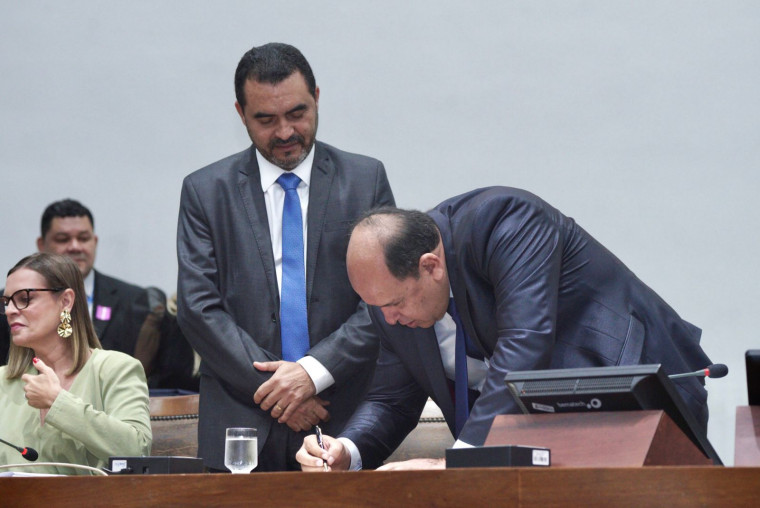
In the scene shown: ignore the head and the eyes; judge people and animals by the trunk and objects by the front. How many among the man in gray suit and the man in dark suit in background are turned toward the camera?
2

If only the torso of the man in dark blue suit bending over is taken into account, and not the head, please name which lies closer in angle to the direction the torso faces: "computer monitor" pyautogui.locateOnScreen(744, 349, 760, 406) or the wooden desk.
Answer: the wooden desk

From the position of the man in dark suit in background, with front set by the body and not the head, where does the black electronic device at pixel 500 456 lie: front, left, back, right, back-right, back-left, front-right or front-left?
front

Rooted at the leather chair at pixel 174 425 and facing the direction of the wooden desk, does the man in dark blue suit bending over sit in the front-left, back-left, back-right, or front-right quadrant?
front-left

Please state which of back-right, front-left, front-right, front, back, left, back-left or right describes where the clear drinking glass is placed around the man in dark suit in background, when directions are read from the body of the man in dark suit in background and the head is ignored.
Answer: front

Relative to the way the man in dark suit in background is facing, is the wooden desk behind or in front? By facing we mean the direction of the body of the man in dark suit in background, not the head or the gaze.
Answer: in front

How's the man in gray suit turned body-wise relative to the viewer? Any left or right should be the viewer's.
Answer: facing the viewer

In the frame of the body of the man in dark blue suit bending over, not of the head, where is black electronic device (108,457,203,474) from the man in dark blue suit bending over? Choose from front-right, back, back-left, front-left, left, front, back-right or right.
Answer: front

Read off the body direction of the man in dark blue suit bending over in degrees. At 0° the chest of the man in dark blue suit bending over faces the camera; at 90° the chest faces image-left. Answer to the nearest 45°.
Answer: approximately 45°

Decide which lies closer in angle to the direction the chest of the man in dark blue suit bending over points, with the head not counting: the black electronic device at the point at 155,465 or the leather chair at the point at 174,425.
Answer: the black electronic device

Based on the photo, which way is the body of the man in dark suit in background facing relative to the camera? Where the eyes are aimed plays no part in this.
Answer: toward the camera

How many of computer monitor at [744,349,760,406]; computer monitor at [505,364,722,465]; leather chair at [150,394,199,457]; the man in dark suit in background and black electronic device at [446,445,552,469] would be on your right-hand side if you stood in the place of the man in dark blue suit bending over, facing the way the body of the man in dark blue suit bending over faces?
2
